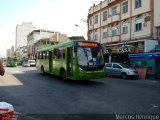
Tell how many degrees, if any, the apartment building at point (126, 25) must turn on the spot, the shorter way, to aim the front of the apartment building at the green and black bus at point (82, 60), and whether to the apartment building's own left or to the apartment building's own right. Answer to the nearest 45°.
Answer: approximately 45° to the apartment building's own left

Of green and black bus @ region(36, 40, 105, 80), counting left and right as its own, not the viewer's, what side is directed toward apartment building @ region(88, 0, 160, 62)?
left

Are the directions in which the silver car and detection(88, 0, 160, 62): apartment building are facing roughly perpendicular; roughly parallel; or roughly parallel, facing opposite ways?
roughly perpendicular

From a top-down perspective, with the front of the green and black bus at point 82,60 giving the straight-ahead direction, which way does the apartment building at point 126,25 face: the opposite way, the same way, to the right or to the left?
to the right

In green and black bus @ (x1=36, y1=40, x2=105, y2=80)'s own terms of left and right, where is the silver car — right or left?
on its left

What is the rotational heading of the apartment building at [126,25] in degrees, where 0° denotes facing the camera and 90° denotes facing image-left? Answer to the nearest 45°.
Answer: approximately 45°

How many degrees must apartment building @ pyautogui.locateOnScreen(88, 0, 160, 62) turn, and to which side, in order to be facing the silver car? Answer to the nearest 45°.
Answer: approximately 45° to its left

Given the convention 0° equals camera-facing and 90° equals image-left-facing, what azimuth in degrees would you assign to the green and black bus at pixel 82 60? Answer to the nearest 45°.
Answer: approximately 315°
